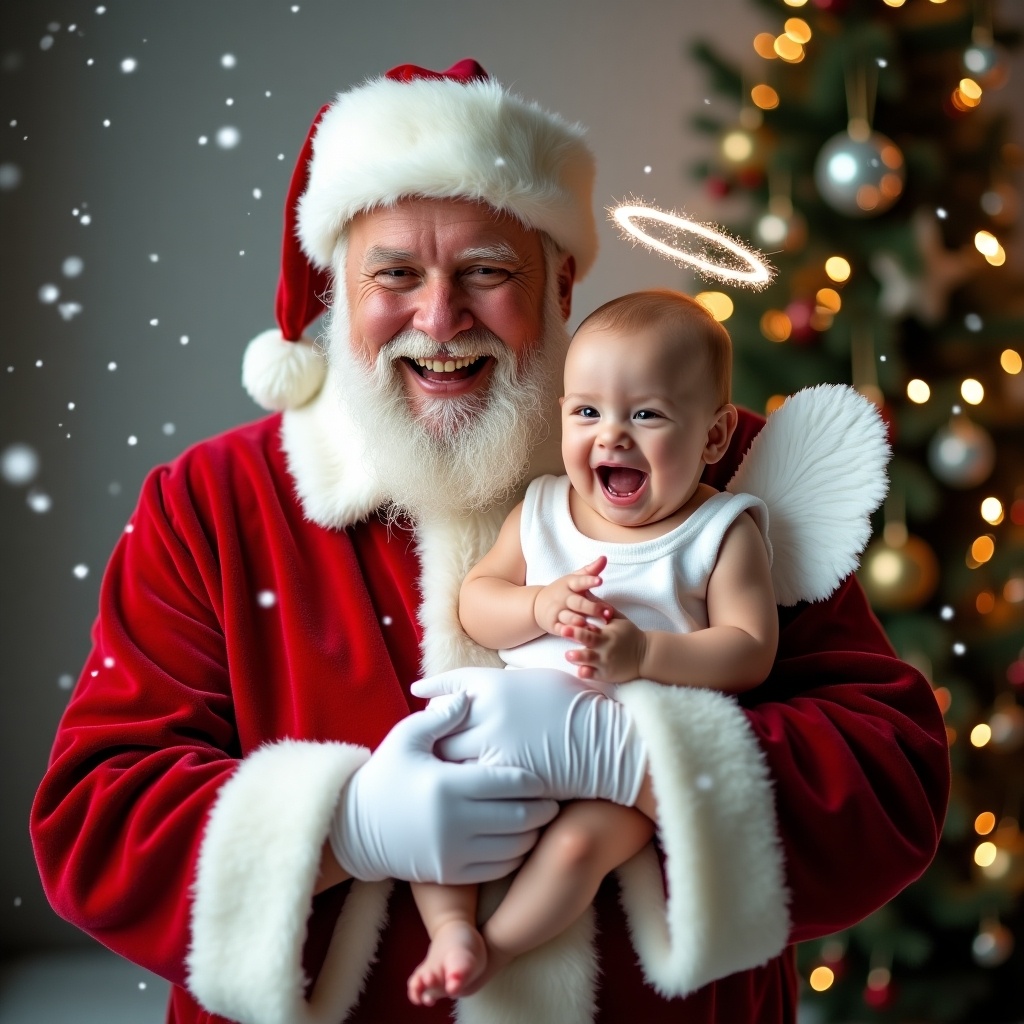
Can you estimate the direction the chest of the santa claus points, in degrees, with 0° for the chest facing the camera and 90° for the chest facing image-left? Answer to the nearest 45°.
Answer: approximately 0°

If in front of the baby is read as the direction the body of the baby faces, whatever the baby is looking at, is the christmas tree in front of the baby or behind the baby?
behind

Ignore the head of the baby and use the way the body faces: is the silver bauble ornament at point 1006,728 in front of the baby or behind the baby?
behind

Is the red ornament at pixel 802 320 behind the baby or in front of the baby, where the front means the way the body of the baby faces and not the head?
behind

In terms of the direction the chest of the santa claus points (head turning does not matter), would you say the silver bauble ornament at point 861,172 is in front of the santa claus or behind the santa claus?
behind

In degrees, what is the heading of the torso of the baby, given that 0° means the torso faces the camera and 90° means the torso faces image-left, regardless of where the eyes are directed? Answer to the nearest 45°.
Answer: approximately 45°
